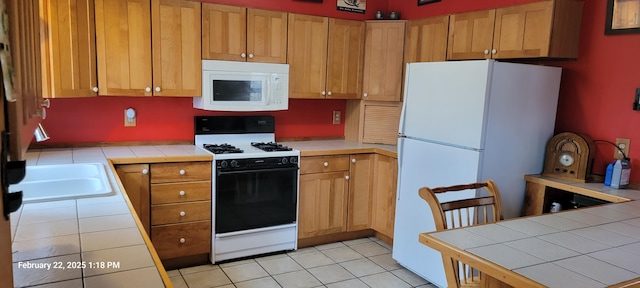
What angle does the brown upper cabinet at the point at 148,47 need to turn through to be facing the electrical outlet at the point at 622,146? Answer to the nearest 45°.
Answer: approximately 45° to its left

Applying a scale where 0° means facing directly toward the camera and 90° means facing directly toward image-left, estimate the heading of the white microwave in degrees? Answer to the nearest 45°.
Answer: approximately 0°

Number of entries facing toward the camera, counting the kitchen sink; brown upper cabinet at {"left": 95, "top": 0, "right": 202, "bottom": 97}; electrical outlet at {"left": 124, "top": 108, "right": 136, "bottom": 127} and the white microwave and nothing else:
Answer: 3

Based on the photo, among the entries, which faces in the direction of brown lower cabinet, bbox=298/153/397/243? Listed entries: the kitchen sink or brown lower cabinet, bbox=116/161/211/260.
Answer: the kitchen sink

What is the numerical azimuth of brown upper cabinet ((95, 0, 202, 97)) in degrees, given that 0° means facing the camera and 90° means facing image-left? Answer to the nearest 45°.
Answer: approximately 0°

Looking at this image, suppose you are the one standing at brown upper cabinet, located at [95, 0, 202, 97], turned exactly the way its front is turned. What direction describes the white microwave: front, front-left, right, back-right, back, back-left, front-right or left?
left

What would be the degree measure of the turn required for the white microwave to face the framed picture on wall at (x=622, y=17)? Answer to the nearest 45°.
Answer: approximately 45° to its left

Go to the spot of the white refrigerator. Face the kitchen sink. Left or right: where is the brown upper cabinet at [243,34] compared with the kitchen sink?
right

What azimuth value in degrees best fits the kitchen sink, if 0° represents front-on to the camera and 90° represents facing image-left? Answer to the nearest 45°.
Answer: approximately 270°
